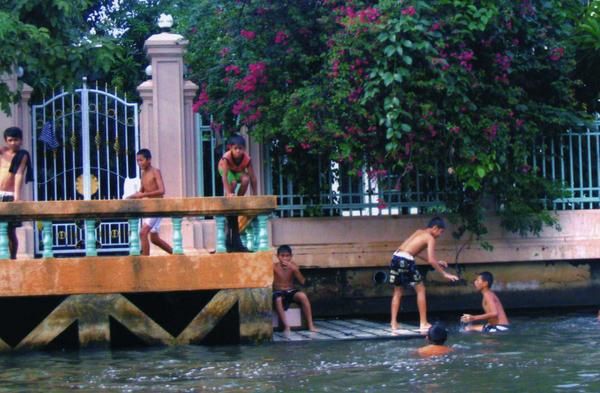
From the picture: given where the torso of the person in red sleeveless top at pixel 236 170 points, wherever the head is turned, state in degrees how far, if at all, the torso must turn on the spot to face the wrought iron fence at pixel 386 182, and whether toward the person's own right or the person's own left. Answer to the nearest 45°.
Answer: approximately 135° to the person's own left

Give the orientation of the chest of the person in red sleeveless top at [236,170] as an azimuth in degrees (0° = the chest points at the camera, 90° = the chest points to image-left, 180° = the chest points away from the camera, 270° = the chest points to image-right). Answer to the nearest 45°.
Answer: approximately 0°

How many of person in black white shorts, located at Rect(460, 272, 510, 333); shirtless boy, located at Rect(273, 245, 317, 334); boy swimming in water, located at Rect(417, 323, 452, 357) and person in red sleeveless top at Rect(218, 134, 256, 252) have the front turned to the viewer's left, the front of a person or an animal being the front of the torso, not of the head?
1

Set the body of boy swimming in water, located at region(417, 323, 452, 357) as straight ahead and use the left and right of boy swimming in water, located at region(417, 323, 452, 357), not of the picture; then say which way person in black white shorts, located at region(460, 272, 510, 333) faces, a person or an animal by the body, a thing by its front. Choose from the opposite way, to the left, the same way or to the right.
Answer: to the left

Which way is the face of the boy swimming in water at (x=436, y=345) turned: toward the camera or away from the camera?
away from the camera

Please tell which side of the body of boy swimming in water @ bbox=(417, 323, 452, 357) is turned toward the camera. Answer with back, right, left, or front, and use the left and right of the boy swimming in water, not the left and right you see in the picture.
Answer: back

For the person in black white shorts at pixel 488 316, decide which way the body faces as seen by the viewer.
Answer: to the viewer's left

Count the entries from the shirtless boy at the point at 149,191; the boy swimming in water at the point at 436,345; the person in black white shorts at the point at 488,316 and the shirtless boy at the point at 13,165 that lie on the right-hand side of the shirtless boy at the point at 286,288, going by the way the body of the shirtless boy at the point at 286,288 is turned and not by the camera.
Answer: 2

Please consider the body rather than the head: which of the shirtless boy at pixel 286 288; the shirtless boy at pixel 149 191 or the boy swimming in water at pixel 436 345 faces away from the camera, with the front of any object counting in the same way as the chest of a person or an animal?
the boy swimming in water

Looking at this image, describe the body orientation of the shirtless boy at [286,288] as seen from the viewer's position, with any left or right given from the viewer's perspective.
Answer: facing the viewer

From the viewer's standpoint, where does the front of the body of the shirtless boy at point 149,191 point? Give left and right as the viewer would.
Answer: facing the viewer and to the left of the viewer

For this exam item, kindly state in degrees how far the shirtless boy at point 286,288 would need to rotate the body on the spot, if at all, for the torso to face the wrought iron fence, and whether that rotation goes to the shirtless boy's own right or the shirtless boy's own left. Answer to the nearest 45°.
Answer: approximately 135° to the shirtless boy's own left
